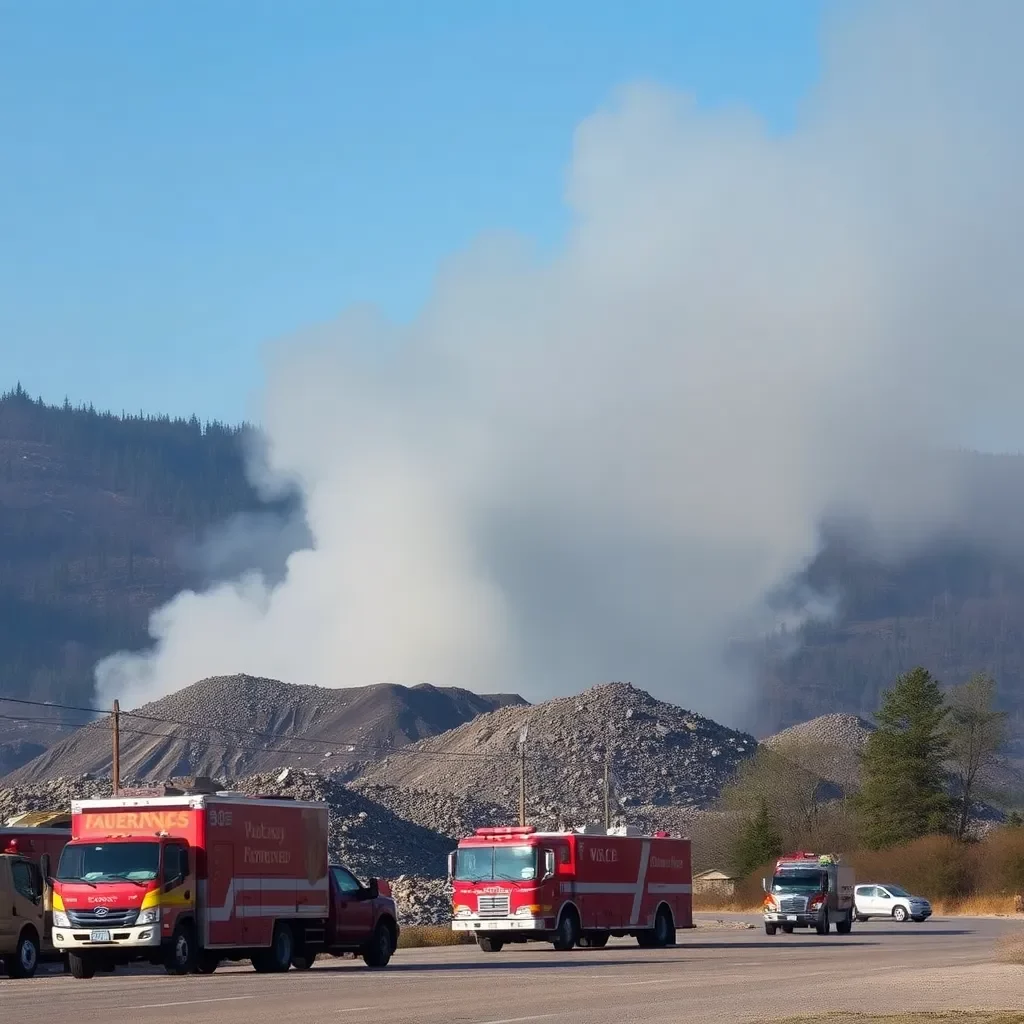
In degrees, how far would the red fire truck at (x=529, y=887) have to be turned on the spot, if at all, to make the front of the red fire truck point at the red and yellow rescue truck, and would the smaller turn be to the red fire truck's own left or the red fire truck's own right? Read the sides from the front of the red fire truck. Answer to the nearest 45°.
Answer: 0° — it already faces it

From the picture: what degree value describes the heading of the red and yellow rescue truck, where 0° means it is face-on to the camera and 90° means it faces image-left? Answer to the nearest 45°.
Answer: approximately 45°

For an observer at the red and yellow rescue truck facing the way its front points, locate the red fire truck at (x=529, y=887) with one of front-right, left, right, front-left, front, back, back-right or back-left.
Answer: back
